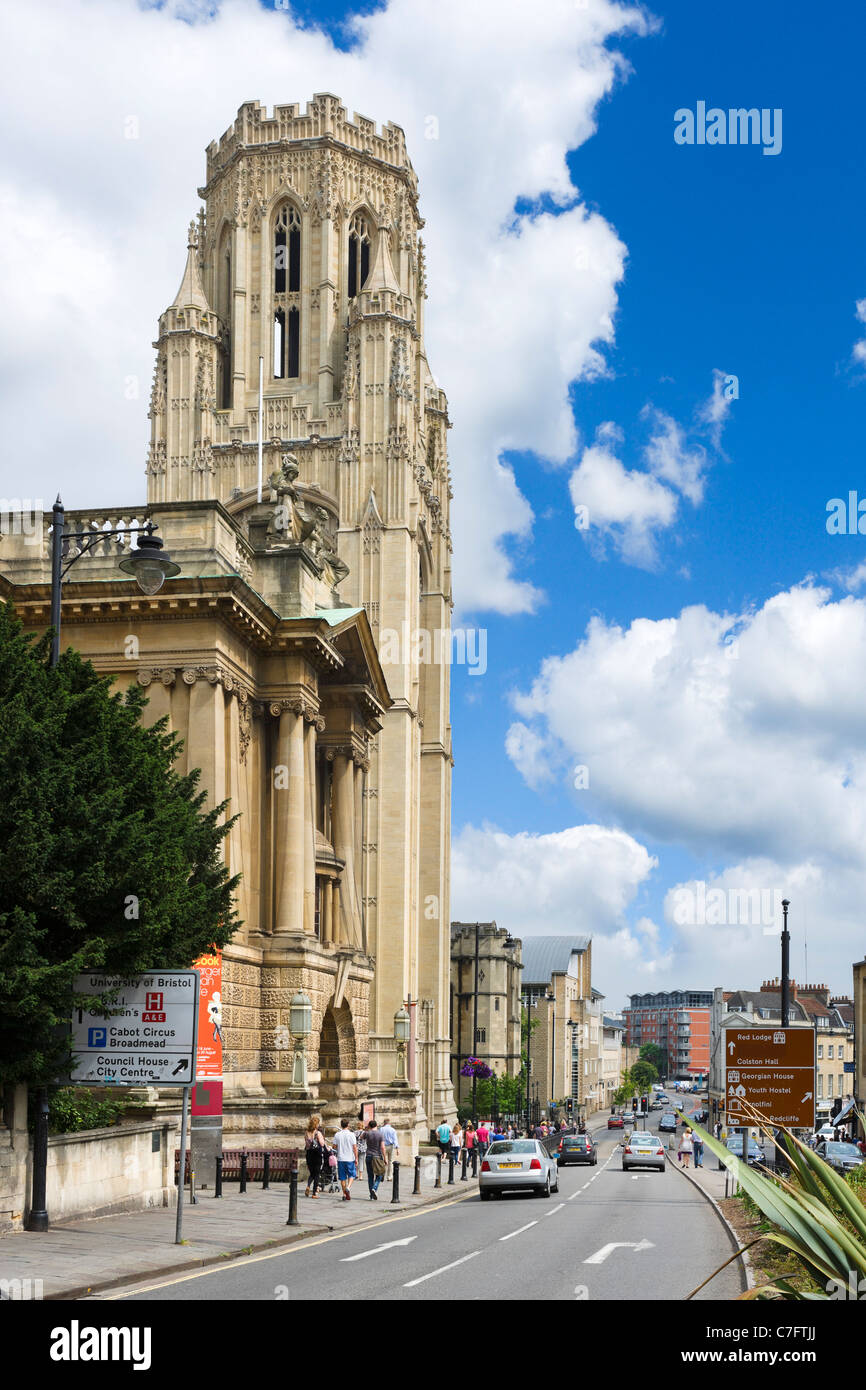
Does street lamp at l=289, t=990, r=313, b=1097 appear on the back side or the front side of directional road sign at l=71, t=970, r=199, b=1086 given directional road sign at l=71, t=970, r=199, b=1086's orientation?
on the back side

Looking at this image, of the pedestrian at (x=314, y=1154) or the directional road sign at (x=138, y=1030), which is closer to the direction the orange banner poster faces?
the directional road sign

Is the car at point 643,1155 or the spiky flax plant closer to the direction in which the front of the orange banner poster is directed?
the spiky flax plant

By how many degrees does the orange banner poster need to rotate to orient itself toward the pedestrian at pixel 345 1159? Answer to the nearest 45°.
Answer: approximately 135° to its left

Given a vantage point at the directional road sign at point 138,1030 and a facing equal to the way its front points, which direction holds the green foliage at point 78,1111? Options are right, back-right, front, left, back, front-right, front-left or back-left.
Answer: back

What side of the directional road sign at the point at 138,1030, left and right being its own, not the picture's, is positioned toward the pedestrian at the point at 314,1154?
back
